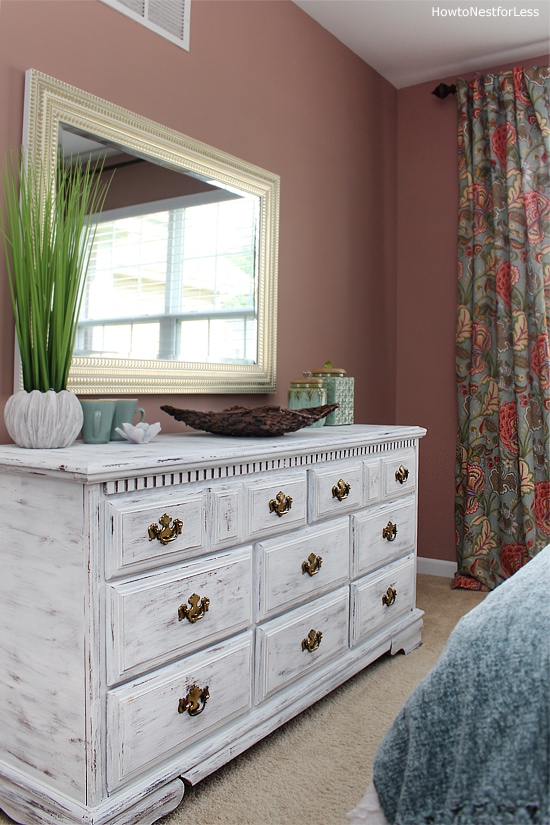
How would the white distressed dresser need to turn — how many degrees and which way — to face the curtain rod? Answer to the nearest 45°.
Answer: approximately 90° to its left

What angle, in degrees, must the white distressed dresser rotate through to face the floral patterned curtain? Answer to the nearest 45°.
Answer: approximately 90° to its left
